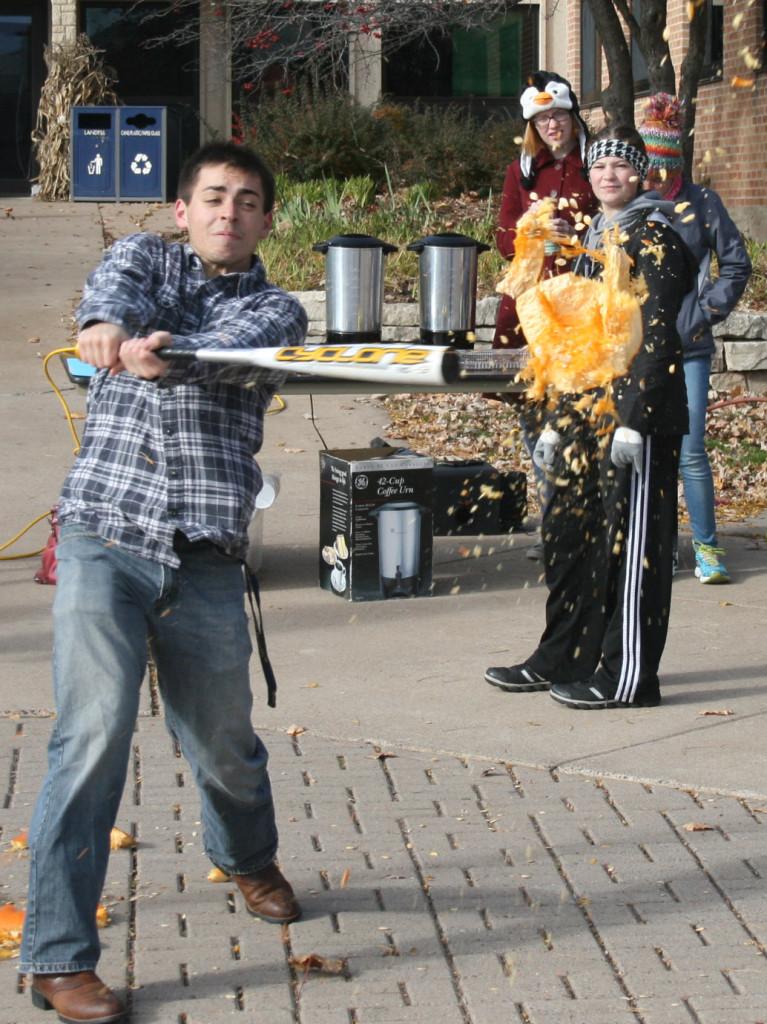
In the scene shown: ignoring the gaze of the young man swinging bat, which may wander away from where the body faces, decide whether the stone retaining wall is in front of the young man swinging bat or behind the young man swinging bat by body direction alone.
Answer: behind

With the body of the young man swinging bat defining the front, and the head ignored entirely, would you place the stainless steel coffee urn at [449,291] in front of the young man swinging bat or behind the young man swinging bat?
behind

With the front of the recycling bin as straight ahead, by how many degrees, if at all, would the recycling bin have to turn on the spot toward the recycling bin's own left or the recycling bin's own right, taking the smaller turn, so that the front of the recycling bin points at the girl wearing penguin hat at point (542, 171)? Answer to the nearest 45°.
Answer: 0° — it already faces them

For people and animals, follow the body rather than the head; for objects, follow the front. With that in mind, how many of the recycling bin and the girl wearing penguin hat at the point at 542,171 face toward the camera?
2

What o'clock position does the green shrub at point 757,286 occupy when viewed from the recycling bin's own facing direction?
The green shrub is roughly at 11 o'clock from the recycling bin.

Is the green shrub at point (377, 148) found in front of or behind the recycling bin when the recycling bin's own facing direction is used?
in front

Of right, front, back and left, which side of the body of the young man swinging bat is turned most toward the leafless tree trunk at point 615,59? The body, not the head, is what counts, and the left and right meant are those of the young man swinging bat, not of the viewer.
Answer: back
